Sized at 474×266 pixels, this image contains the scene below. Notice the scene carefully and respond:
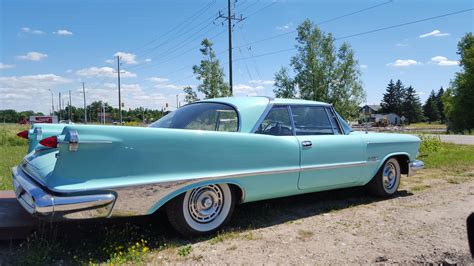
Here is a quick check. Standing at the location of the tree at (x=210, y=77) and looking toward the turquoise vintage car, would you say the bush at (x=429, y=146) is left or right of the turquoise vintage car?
left

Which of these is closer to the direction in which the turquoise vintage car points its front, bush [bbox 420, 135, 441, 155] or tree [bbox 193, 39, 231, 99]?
the bush

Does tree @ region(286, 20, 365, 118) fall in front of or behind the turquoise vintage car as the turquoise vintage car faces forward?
in front

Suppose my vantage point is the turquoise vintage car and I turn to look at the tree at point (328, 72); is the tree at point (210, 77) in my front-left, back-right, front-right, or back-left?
front-left

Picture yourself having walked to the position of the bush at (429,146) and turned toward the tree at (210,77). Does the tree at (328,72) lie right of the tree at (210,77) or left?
right

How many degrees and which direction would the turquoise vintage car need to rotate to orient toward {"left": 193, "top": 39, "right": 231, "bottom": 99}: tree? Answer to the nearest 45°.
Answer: approximately 45° to its left

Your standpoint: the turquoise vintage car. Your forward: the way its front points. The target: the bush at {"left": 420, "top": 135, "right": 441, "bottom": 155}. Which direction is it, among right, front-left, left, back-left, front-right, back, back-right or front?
front

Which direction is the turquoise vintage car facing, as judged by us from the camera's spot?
facing away from the viewer and to the right of the viewer

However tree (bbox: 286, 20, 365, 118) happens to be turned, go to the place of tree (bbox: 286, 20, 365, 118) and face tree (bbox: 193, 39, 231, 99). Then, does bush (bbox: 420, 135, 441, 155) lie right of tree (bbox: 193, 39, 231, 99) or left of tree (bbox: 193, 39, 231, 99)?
left

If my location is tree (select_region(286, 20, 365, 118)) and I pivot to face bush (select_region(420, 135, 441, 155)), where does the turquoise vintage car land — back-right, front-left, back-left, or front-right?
front-right
